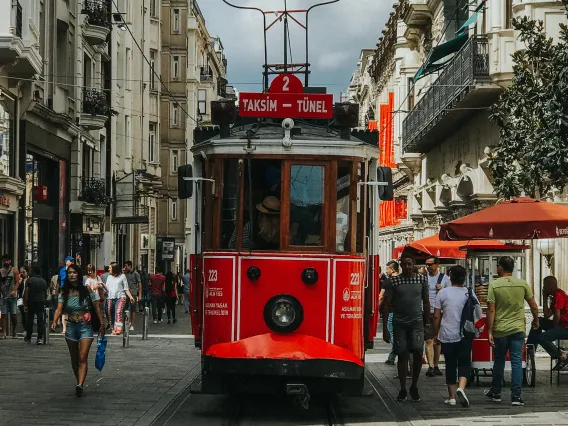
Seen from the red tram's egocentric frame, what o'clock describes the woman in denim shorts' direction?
The woman in denim shorts is roughly at 1 o'clock from the red tram.

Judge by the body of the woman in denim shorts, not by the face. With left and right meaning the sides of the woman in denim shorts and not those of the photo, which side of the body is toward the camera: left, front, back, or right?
front

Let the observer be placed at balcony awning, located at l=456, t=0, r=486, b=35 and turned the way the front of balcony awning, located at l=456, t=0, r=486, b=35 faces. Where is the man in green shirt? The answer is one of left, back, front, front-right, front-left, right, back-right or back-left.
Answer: left

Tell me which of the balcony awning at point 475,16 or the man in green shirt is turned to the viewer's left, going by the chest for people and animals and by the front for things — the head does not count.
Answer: the balcony awning

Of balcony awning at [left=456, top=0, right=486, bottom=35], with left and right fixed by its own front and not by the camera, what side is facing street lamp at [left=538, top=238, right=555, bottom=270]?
left

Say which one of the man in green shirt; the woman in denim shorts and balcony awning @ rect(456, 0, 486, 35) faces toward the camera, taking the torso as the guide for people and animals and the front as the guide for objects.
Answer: the woman in denim shorts

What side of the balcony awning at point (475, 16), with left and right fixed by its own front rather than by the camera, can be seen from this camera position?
left

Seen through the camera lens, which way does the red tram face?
facing the viewer
